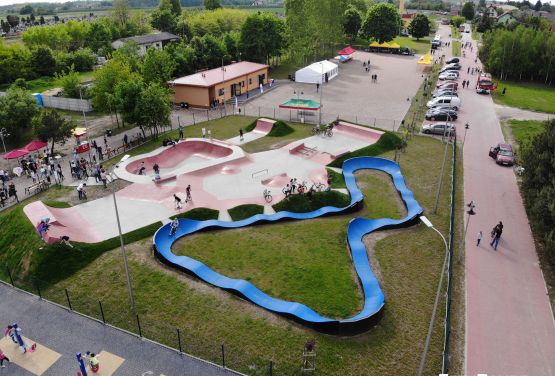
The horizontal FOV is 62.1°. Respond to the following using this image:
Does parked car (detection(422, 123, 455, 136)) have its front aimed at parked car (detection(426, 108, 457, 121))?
no

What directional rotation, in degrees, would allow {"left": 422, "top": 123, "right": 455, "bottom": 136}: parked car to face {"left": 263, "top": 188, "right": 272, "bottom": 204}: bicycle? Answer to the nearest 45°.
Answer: approximately 45° to its left

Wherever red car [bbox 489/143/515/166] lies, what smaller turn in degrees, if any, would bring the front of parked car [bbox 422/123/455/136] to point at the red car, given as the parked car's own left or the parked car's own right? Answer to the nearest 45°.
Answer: approximately 135° to the parked car's own left

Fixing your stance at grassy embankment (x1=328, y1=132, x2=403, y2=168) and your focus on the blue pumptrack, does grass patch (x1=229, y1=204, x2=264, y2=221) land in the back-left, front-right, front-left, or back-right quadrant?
front-right

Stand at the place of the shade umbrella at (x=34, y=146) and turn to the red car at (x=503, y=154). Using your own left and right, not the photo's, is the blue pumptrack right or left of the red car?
right

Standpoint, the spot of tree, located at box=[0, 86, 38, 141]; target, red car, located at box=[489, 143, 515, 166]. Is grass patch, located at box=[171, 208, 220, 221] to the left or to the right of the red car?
right

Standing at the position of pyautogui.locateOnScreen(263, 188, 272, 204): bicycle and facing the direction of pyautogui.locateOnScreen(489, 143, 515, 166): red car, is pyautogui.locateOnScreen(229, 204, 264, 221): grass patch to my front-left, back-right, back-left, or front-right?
back-right

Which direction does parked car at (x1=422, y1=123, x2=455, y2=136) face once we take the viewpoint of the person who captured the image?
facing to the left of the viewer

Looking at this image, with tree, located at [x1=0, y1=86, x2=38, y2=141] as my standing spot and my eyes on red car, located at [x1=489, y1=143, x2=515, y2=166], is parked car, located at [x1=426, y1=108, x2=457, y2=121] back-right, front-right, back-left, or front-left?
front-left

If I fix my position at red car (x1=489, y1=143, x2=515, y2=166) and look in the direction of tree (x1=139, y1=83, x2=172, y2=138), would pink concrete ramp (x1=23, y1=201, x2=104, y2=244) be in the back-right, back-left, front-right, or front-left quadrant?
front-left

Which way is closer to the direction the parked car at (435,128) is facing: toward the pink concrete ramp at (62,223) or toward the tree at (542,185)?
the pink concrete ramp

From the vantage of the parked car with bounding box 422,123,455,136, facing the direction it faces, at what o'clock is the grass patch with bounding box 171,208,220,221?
The grass patch is roughly at 10 o'clock from the parked car.

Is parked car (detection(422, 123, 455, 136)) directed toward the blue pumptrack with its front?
no
